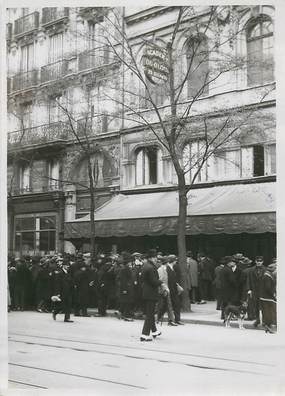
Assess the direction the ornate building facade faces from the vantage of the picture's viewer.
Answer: facing the viewer and to the left of the viewer

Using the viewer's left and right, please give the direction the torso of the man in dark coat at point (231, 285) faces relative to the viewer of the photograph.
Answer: facing the viewer and to the right of the viewer

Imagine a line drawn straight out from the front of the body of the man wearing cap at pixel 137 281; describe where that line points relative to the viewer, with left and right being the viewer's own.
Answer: facing the viewer

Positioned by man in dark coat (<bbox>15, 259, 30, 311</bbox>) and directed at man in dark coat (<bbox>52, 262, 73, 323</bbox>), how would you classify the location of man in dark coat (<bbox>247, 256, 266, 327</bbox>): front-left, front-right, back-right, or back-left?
front-left
